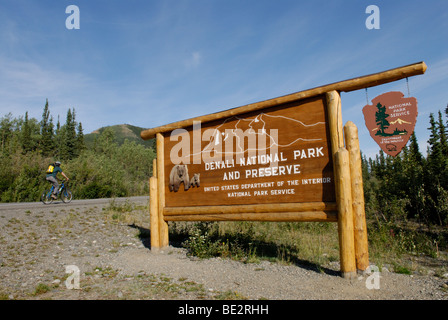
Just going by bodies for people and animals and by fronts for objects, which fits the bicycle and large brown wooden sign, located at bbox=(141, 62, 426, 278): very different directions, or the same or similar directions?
very different directions

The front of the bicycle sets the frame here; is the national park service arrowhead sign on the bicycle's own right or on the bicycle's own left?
on the bicycle's own right

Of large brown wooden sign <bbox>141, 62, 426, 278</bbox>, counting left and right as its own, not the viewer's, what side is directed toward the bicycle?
right

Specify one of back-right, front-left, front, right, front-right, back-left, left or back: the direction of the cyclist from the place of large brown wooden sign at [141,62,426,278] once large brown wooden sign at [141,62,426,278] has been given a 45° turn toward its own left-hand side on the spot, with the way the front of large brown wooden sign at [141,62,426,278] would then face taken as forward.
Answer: back-right

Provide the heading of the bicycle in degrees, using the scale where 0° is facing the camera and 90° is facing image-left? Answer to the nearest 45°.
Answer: approximately 270°
